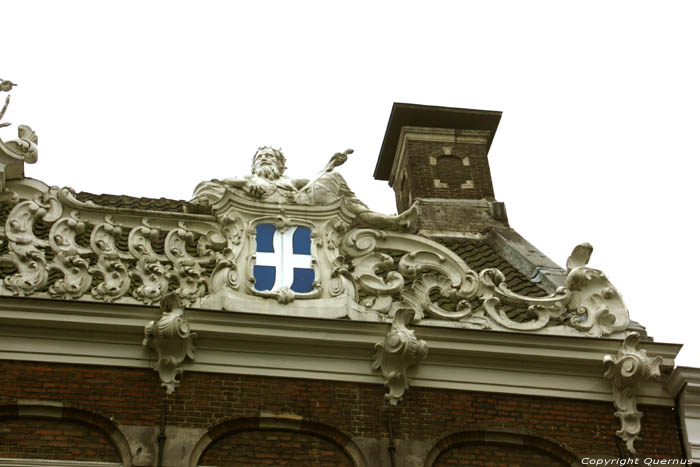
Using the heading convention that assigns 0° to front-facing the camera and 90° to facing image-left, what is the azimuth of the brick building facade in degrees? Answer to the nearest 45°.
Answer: approximately 0°
